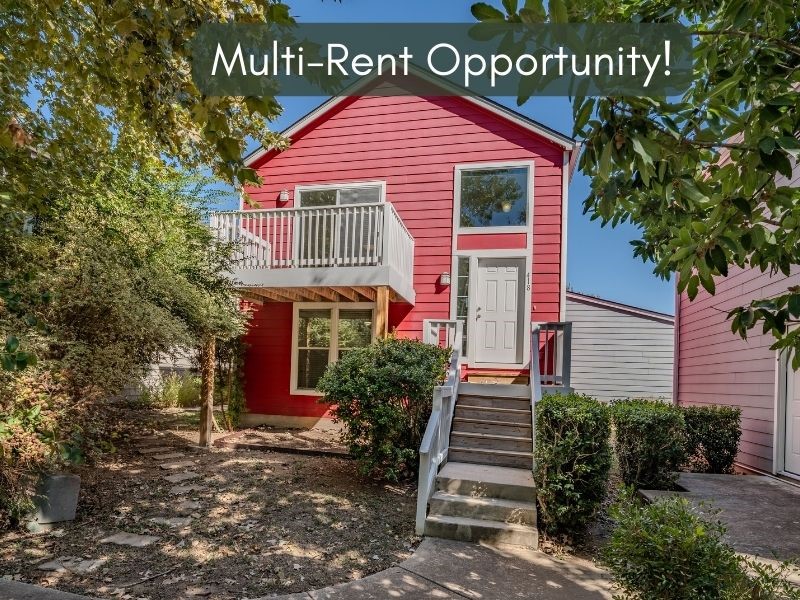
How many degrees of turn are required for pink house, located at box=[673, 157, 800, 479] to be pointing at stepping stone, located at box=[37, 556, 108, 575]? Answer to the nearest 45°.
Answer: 0° — it already faces it

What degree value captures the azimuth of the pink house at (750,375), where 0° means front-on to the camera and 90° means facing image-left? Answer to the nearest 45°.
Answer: approximately 45°

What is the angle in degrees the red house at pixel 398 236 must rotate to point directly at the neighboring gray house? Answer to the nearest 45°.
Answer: approximately 135° to its left

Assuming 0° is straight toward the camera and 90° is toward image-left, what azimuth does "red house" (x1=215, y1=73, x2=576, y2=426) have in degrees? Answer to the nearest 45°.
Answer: approximately 0°

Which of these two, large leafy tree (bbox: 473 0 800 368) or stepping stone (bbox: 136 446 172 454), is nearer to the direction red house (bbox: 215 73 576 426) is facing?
the large leafy tree

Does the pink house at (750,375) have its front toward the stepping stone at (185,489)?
yes

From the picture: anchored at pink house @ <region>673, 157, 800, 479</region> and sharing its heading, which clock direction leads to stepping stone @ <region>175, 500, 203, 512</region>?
The stepping stone is roughly at 12 o'clock from the pink house.
